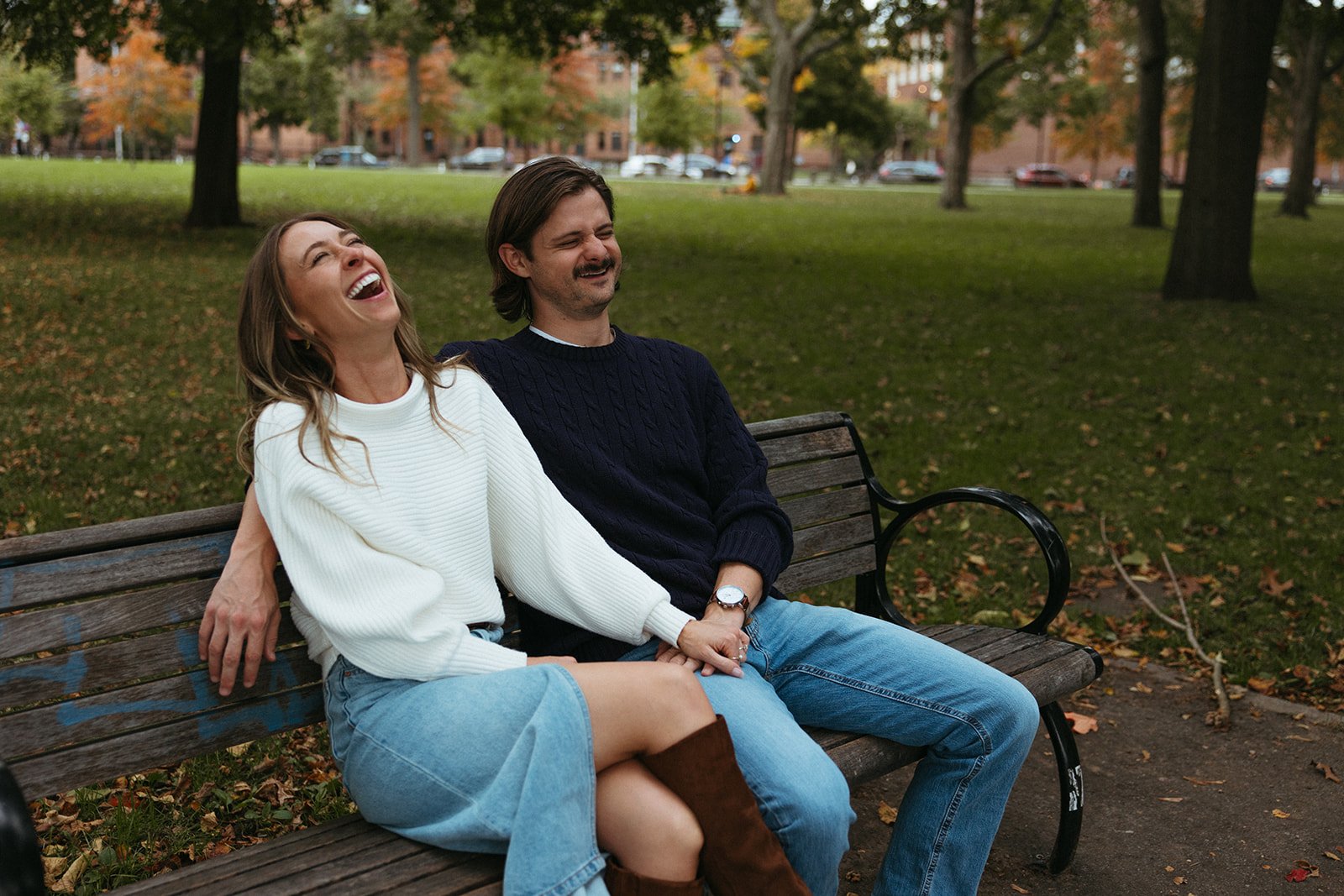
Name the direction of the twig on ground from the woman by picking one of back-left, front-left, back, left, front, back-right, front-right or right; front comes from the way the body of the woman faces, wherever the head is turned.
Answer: left

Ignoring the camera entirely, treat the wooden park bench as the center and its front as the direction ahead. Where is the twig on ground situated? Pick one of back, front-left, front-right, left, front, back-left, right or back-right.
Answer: left

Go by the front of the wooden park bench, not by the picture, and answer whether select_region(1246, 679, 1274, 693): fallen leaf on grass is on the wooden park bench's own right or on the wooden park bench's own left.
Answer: on the wooden park bench's own left

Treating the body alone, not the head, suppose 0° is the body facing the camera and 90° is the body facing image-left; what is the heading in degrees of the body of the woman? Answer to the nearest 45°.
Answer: approximately 315°

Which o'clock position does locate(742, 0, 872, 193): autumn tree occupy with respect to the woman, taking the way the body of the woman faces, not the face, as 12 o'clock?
The autumn tree is roughly at 8 o'clock from the woman.

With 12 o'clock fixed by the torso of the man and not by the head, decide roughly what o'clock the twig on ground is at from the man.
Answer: The twig on ground is roughly at 9 o'clock from the man.

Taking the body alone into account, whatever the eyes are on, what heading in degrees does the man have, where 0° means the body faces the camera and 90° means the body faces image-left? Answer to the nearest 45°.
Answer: approximately 315°

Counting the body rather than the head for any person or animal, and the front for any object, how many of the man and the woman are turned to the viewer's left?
0

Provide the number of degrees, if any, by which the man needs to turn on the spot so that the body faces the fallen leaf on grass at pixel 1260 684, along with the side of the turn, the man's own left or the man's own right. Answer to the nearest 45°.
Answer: approximately 90° to the man's own left

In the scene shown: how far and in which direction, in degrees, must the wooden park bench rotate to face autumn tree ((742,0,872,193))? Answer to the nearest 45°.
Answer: approximately 135° to its left

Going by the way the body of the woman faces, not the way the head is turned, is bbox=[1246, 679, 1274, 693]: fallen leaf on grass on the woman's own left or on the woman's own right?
on the woman's own left
